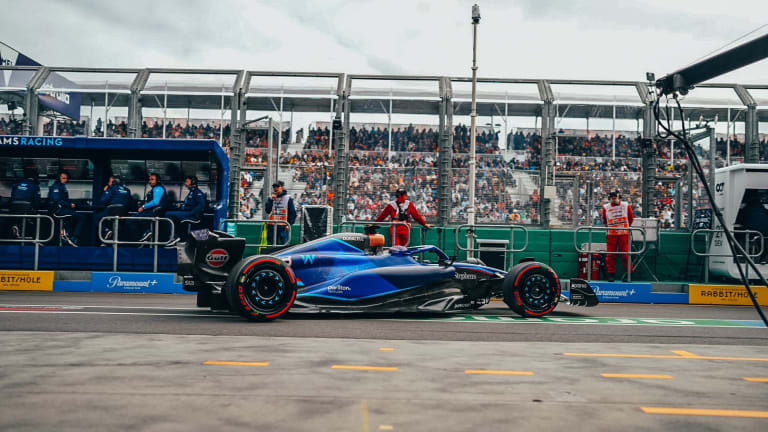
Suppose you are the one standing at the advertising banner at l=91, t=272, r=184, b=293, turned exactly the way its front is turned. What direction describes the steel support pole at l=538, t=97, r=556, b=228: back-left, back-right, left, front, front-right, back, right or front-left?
left

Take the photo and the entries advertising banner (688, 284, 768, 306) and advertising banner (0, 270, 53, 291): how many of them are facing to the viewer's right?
0

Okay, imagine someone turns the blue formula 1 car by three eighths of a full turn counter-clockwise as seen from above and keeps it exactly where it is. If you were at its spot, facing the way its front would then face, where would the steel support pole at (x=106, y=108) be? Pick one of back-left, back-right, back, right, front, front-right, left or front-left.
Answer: front

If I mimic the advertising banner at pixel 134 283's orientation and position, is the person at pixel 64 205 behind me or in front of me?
behind

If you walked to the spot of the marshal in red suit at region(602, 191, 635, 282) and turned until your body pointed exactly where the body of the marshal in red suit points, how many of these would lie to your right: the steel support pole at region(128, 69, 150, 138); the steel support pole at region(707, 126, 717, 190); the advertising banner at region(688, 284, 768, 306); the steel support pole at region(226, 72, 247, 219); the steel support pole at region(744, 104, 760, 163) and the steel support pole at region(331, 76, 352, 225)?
3

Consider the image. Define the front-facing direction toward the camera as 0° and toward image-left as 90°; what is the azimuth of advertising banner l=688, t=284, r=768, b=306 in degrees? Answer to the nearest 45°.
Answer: approximately 0°

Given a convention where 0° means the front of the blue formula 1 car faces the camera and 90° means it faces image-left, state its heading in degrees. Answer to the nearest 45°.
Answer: approximately 270°

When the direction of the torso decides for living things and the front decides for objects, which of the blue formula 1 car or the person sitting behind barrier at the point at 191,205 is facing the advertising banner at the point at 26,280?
the person sitting behind barrier

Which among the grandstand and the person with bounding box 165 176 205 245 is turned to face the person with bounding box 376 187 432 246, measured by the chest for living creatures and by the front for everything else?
the grandstand
